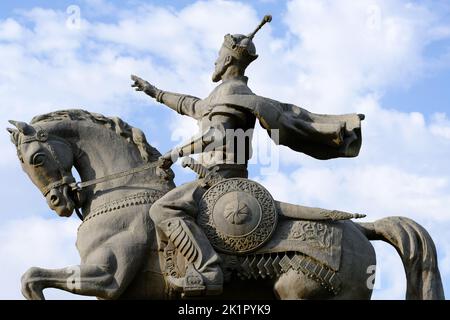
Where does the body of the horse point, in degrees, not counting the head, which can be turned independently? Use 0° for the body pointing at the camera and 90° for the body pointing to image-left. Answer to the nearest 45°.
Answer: approximately 90°
